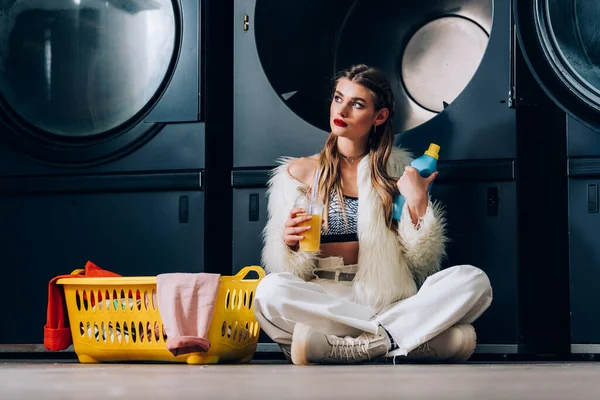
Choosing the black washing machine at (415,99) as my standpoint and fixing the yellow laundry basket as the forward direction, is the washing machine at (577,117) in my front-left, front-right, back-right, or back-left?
back-left

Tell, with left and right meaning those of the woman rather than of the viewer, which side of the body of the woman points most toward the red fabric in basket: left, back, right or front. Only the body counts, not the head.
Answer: right

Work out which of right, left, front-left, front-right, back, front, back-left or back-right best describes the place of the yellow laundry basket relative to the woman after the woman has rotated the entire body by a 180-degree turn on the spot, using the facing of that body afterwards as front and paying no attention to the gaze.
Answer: left

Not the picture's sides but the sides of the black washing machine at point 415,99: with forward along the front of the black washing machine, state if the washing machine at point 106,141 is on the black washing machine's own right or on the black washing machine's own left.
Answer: on the black washing machine's own right

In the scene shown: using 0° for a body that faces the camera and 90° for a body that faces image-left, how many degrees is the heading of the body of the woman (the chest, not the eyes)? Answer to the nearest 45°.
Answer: approximately 0°

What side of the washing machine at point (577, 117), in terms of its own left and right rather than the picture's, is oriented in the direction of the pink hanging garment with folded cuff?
right

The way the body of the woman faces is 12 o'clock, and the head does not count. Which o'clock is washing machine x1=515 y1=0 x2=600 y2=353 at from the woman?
The washing machine is roughly at 9 o'clock from the woman.

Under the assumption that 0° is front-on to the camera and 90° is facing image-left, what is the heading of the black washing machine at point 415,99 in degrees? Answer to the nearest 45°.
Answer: approximately 0°
